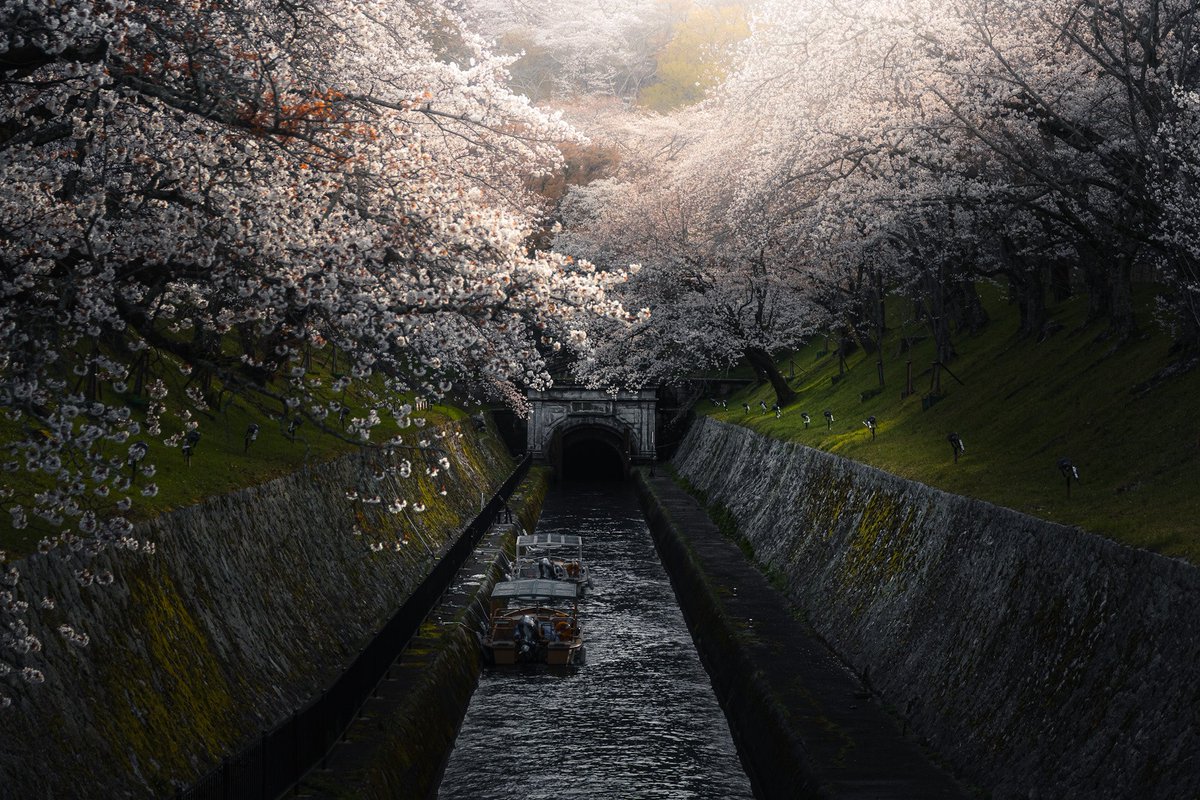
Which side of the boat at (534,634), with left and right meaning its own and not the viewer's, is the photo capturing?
back

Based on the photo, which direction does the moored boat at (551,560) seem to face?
away from the camera

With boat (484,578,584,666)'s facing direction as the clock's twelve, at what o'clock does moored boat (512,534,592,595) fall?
moored boat (512,534,592,595) is roughly at 12 o'clock from boat (484,578,584,666).

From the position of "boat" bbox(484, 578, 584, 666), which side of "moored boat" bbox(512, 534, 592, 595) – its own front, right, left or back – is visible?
back

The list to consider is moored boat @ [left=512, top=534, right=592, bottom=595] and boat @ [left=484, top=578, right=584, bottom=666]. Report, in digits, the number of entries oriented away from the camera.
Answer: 2
